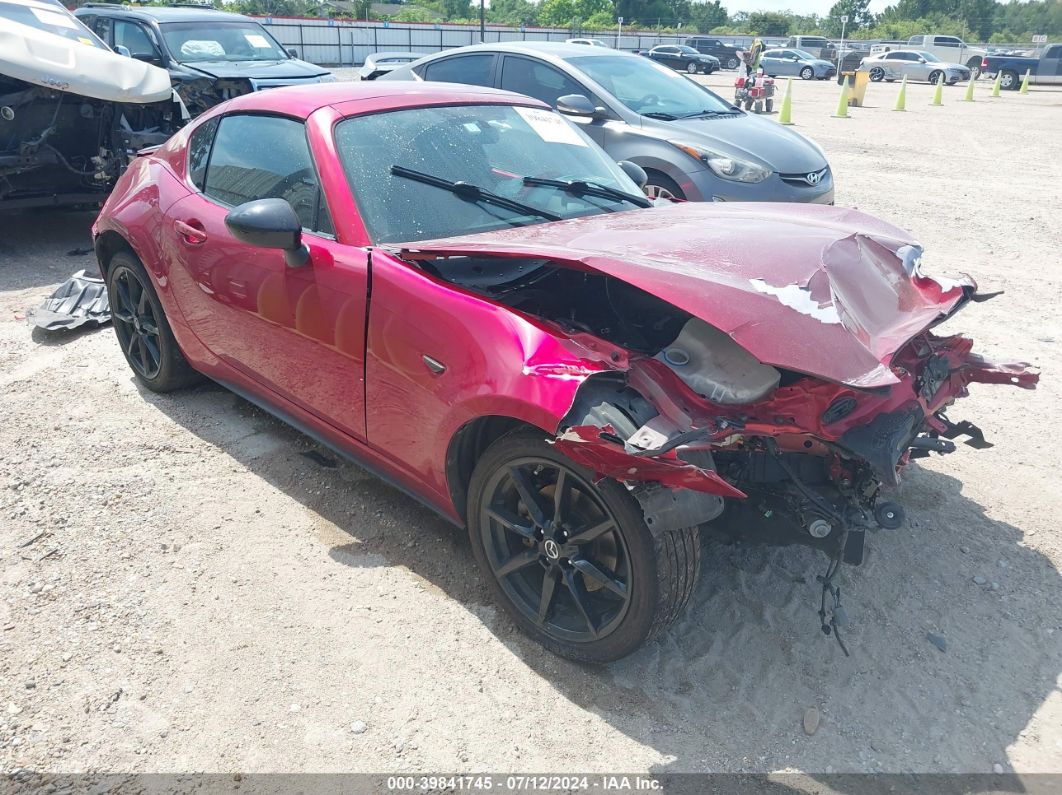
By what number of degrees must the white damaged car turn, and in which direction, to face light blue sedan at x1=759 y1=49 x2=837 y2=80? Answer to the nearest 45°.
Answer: approximately 90° to its left

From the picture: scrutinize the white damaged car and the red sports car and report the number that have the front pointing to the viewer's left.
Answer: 0

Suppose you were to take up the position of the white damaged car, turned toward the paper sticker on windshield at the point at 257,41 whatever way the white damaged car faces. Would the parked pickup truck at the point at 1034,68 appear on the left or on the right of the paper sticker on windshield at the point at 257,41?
right

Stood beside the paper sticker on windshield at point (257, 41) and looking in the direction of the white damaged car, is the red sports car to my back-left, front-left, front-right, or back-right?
front-left

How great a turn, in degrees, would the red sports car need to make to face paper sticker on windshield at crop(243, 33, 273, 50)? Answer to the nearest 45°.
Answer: approximately 180°

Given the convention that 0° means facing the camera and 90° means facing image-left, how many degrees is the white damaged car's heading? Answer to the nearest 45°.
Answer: approximately 315°

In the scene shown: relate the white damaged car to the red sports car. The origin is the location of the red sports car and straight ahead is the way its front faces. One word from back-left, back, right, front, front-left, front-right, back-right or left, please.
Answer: back

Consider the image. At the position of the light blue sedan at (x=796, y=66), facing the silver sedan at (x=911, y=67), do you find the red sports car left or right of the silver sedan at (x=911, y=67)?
right
